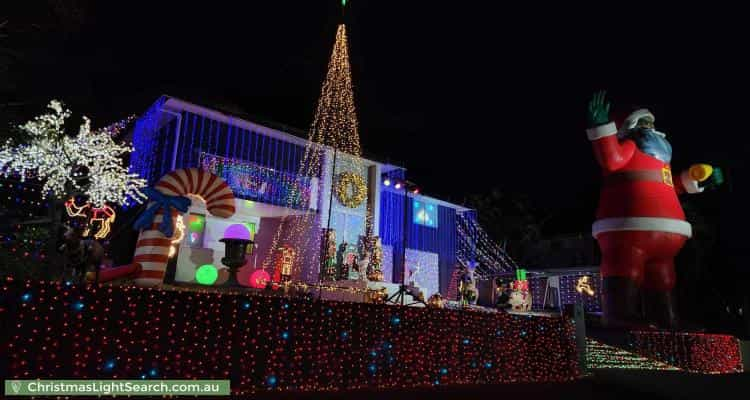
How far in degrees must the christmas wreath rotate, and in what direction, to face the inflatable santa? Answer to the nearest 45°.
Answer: approximately 45° to its left

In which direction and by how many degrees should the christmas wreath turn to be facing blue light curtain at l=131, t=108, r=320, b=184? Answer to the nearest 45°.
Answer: approximately 45° to its right

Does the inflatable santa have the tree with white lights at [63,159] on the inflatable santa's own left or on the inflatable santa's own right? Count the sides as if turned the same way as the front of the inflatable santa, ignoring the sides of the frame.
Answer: on the inflatable santa's own right

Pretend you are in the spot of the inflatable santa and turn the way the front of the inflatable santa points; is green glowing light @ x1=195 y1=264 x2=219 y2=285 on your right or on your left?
on your right

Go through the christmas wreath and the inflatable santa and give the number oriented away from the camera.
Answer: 0

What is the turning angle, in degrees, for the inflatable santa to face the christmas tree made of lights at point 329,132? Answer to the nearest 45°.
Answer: approximately 135° to its right

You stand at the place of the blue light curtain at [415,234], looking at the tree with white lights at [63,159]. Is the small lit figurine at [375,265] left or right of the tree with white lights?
left

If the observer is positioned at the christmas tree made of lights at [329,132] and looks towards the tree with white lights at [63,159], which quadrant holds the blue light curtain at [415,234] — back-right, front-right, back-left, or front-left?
back-right

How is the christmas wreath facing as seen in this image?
toward the camera

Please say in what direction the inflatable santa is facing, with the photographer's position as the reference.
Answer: facing the viewer and to the right of the viewer
